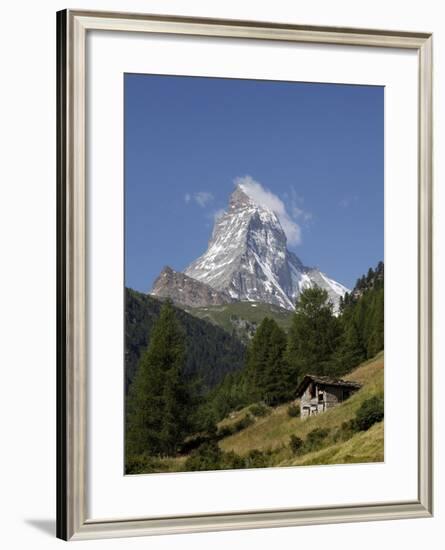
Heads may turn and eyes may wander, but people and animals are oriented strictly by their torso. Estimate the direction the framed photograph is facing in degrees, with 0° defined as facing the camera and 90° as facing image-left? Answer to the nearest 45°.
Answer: approximately 315°
